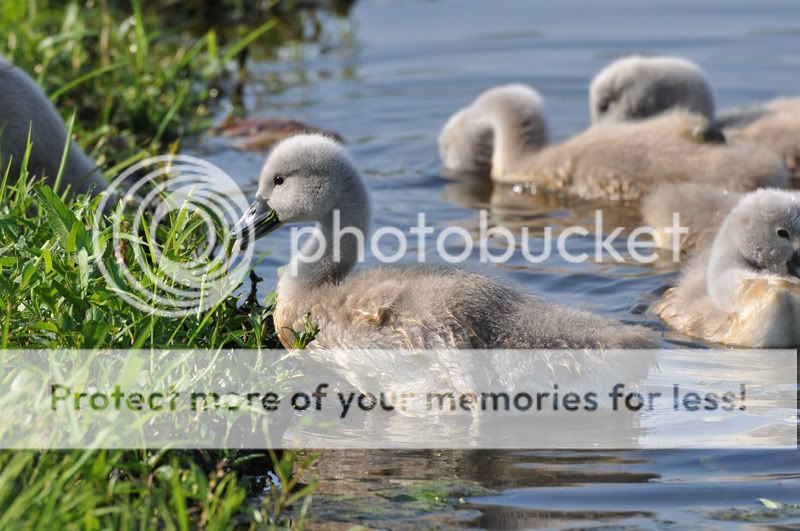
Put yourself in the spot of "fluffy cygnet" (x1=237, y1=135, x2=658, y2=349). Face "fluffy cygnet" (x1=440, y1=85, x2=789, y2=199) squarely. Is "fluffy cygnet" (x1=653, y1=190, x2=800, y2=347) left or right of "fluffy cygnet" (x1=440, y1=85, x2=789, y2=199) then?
right

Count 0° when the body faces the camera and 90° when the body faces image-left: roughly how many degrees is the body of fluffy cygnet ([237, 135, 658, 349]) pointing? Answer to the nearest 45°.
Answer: approximately 90°

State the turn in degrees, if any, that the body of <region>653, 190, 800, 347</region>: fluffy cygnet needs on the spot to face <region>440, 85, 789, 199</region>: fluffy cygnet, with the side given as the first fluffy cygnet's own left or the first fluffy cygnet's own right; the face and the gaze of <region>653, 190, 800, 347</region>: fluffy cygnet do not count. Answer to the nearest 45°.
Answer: approximately 180°

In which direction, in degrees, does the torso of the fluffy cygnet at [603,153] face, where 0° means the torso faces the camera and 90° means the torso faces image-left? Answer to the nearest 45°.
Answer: approximately 90°

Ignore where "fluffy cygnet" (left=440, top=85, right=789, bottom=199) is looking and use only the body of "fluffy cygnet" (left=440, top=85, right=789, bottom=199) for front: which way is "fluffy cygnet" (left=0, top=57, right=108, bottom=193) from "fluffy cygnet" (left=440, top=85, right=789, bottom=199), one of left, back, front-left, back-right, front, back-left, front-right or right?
front-left

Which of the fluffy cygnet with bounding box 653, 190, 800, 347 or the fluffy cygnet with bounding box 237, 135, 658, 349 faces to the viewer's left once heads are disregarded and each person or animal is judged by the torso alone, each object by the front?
the fluffy cygnet with bounding box 237, 135, 658, 349

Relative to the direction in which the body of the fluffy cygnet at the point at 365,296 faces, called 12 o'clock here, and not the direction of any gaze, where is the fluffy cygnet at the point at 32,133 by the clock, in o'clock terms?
the fluffy cygnet at the point at 32,133 is roughly at 1 o'clock from the fluffy cygnet at the point at 365,296.

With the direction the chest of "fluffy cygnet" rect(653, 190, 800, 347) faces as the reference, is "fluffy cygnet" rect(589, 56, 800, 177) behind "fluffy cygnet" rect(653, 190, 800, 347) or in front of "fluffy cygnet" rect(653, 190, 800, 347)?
behind
